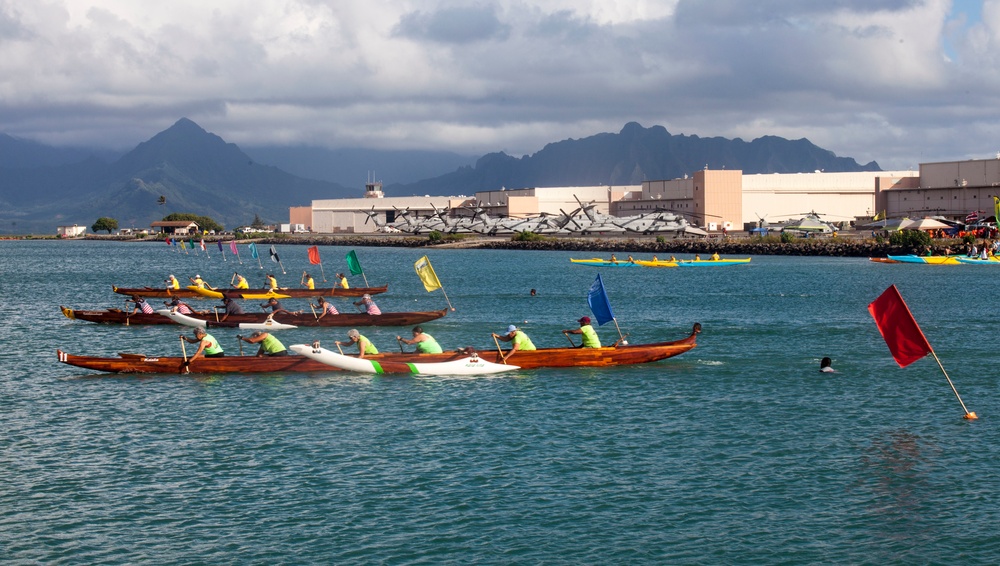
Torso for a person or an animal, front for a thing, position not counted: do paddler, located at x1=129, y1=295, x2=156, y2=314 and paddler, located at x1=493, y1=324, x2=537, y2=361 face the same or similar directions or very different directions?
same or similar directions

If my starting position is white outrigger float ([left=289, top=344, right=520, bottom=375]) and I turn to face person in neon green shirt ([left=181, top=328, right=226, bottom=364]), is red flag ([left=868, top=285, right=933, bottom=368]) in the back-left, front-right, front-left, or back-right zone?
back-left
